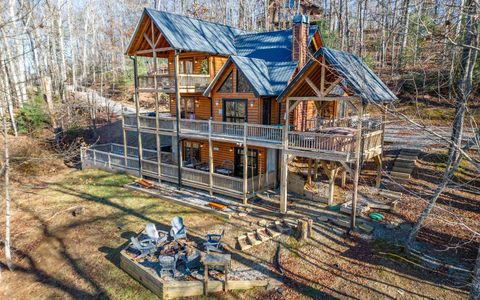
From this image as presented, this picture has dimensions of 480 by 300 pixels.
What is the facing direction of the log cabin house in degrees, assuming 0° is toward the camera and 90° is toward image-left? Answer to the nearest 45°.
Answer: approximately 45°

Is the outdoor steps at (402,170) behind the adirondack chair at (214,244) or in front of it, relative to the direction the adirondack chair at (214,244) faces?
behind

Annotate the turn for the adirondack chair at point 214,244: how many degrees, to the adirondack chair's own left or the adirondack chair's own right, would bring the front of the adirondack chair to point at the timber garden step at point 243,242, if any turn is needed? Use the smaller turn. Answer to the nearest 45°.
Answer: approximately 180°

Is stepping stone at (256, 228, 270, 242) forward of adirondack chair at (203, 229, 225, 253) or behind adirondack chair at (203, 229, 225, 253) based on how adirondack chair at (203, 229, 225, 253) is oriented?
behind

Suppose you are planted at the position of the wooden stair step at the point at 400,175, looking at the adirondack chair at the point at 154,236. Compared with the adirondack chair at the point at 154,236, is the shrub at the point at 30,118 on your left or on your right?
right

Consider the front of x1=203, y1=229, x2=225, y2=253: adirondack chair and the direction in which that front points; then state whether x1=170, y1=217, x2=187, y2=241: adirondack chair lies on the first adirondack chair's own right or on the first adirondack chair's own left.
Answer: on the first adirondack chair's own right

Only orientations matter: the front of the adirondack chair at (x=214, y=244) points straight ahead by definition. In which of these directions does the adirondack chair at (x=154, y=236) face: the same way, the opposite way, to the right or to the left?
to the left

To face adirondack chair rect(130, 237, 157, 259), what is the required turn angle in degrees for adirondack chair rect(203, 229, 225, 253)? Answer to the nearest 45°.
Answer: approximately 45° to its right

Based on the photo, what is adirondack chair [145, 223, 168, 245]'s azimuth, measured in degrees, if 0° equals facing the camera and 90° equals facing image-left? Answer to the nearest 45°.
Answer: approximately 315°

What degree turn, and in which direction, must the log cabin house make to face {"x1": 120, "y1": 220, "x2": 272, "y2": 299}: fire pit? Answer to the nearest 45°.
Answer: approximately 45° to its left

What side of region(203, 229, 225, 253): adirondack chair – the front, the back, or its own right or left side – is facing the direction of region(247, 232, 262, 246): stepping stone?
back

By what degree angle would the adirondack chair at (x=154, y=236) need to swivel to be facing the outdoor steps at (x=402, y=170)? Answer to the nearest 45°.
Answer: approximately 45° to its left
